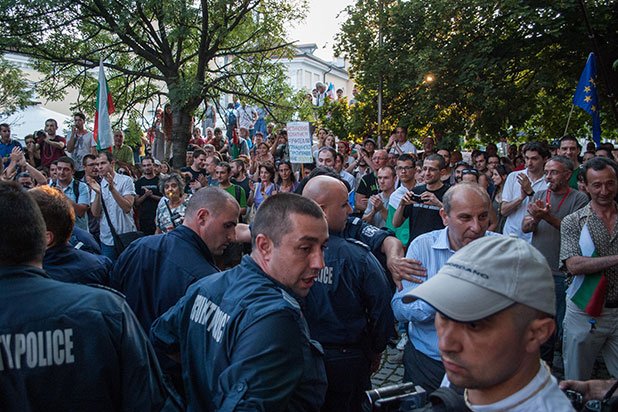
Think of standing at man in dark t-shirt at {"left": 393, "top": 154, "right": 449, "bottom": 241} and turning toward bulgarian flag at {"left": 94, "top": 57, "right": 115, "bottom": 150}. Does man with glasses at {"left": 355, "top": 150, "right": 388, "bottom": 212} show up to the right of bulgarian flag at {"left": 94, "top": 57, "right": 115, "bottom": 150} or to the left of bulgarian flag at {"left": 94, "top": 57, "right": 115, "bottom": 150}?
right

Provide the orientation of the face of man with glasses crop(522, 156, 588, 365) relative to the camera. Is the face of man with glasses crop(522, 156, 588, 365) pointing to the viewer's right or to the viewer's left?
to the viewer's left

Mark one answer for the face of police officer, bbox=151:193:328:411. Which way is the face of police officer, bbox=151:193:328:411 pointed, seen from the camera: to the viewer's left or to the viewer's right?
to the viewer's right

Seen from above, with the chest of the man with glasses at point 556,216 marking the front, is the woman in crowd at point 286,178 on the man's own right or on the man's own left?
on the man's own right

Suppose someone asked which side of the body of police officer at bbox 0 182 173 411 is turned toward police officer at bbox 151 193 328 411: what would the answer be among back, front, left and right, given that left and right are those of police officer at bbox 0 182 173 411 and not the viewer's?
right

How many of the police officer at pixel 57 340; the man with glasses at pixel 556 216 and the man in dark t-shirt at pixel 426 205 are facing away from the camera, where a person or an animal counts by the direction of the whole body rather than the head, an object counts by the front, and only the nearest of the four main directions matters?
1

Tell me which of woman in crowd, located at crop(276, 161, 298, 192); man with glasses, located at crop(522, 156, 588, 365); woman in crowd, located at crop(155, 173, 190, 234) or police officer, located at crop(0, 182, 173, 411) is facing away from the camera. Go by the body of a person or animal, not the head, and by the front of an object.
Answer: the police officer

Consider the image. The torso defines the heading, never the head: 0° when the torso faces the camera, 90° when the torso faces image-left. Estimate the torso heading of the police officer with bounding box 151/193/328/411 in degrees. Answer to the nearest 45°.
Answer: approximately 225°

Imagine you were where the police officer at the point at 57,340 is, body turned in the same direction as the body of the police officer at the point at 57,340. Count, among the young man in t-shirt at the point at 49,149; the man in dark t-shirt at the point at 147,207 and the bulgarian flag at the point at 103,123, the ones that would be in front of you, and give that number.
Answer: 3

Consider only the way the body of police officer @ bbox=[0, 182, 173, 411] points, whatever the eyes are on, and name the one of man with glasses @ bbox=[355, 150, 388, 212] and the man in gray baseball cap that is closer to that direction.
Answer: the man with glasses

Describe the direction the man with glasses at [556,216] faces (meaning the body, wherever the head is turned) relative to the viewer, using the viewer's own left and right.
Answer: facing the viewer and to the left of the viewer

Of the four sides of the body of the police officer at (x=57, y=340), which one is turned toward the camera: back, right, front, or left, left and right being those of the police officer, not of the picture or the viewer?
back

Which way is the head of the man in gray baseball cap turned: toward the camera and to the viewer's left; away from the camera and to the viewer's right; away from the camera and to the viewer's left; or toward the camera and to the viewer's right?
toward the camera and to the viewer's left

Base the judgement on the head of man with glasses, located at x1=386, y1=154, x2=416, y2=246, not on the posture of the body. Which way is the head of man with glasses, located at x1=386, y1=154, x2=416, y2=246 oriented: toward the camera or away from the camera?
toward the camera

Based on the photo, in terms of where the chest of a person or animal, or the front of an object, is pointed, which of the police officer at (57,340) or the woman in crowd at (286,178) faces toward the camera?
the woman in crowd

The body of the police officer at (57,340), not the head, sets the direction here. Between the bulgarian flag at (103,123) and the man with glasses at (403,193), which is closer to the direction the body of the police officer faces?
the bulgarian flag

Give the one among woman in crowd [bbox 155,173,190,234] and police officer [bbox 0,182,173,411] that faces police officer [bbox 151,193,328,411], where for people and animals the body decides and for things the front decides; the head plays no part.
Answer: the woman in crowd
